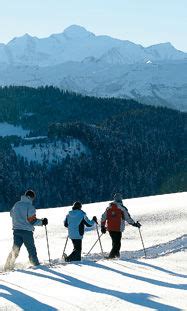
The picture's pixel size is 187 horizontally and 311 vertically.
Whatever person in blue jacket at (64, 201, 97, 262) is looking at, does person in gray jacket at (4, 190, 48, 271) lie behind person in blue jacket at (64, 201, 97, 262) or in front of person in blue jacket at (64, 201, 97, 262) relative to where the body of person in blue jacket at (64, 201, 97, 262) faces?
behind

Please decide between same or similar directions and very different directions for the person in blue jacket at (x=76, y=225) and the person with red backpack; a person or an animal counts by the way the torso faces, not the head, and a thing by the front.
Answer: same or similar directions

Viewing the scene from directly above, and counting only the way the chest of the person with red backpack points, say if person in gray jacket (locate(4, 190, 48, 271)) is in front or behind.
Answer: behind

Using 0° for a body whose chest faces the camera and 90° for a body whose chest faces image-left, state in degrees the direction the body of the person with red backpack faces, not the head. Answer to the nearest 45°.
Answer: approximately 225°

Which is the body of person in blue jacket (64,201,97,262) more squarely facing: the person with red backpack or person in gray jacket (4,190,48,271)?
the person with red backpack

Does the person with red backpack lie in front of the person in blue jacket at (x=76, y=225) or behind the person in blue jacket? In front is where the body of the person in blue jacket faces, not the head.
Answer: in front

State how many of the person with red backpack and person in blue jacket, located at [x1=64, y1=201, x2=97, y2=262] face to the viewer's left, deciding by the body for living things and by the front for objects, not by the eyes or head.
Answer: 0
